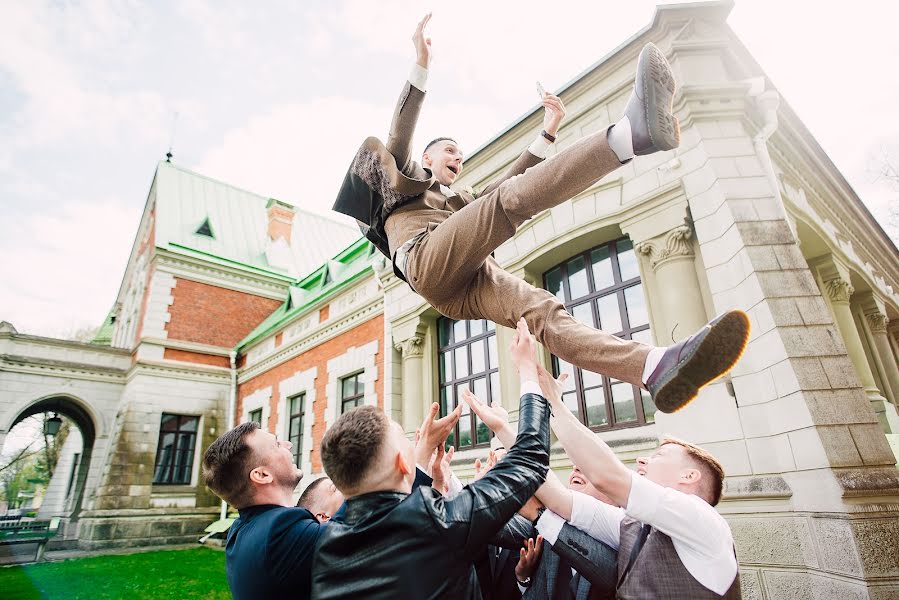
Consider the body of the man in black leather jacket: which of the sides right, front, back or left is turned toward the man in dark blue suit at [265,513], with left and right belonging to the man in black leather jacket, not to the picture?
left

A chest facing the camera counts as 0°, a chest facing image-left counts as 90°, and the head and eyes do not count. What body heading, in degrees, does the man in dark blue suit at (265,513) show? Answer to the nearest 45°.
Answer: approximately 225°

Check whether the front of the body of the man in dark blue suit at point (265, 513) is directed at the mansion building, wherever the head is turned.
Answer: yes

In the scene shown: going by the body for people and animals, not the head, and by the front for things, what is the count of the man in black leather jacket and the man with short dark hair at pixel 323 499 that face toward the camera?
0

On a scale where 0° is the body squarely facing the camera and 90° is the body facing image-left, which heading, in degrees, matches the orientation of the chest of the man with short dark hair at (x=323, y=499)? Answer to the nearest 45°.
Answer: approximately 270°

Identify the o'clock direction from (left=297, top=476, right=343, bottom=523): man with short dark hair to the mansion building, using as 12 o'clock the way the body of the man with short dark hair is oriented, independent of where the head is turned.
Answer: The mansion building is roughly at 11 o'clock from the man with short dark hair.

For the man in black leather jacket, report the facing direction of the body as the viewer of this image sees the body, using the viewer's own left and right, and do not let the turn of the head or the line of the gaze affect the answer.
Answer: facing away from the viewer and to the right of the viewer
